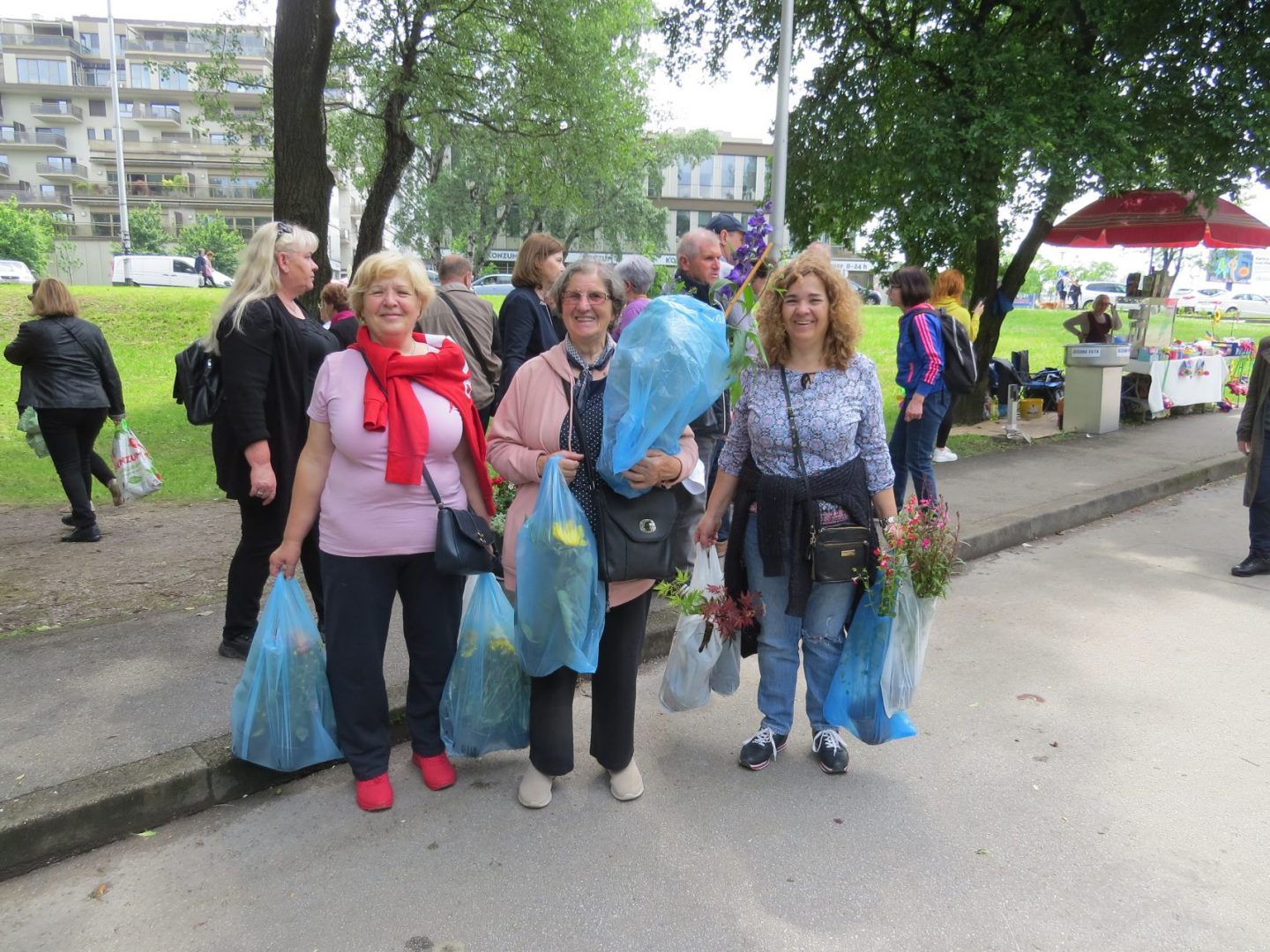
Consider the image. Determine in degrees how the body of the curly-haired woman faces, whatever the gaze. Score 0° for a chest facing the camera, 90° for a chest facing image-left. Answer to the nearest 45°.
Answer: approximately 0°

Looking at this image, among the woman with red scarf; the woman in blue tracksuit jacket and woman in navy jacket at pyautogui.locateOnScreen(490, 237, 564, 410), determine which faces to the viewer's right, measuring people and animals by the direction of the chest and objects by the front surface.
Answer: the woman in navy jacket

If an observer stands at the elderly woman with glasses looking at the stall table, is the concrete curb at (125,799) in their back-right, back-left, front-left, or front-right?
back-left

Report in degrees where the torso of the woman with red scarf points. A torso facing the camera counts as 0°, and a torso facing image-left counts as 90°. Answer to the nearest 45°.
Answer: approximately 0°

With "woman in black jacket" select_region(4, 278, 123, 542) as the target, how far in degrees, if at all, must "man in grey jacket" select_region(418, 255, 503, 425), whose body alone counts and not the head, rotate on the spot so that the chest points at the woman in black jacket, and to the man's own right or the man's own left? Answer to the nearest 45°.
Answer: approximately 45° to the man's own left

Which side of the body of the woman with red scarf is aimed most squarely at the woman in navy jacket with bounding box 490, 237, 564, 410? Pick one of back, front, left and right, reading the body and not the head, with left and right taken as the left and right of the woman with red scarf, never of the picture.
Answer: back

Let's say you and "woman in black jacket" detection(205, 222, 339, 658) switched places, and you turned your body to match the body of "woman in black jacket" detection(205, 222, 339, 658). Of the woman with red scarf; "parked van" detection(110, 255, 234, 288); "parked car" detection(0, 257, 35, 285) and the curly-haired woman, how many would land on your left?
2

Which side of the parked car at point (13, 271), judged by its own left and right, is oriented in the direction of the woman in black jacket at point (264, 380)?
right

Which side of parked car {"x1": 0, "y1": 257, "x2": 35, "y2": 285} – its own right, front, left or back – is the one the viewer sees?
right

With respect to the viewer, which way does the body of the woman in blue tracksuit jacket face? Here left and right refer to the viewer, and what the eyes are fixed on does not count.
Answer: facing to the left of the viewer
